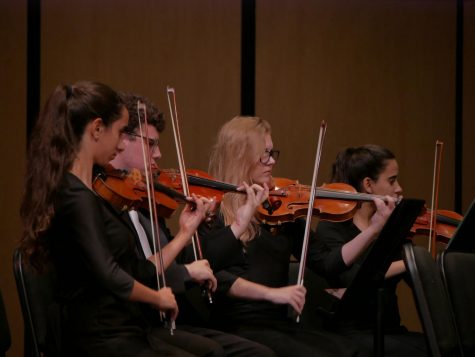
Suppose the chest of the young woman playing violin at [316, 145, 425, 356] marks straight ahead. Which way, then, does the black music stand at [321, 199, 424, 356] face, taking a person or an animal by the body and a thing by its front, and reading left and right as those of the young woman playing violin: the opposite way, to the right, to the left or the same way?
the opposite way

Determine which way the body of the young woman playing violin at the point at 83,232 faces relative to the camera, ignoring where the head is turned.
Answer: to the viewer's right

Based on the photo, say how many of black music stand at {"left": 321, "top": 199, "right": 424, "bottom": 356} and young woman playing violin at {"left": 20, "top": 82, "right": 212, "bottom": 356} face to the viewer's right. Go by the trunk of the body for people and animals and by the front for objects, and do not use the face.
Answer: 1

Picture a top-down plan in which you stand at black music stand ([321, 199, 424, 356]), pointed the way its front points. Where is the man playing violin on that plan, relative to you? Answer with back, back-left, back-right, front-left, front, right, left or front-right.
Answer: front

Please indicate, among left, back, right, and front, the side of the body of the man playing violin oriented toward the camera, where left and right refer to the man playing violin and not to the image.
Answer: right

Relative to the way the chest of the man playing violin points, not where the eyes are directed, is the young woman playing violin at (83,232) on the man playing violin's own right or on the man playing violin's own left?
on the man playing violin's own right

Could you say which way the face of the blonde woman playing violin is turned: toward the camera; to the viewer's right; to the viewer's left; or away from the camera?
to the viewer's right

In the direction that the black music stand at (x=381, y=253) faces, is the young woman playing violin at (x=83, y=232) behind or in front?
in front

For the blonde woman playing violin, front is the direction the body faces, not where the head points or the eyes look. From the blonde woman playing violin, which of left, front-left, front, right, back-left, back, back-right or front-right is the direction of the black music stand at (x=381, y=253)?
front

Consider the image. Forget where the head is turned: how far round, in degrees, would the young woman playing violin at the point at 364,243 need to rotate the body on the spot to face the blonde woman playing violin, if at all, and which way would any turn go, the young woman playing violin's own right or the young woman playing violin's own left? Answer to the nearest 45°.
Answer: approximately 135° to the young woman playing violin's own right

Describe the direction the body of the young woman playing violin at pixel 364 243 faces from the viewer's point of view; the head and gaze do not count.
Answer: to the viewer's right

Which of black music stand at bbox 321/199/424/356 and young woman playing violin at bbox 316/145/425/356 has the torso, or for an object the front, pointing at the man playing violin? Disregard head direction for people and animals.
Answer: the black music stand

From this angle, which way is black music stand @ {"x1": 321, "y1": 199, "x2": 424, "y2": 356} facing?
to the viewer's left

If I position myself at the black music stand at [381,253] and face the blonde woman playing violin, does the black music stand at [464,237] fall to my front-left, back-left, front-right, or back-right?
back-right
